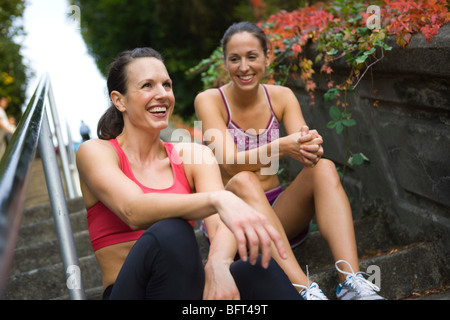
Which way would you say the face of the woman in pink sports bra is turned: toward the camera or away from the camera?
toward the camera

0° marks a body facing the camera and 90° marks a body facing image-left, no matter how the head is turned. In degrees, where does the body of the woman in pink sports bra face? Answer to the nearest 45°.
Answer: approximately 315°

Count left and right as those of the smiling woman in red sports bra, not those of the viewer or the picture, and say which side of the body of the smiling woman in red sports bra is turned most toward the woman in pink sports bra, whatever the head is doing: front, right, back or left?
left

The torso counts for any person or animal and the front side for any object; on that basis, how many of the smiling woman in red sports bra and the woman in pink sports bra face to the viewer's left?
0

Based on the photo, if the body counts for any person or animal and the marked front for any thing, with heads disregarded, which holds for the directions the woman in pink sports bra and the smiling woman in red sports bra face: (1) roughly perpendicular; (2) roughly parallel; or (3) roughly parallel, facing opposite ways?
roughly parallel

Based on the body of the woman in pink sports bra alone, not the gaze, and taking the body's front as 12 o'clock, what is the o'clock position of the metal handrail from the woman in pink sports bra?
The metal handrail is roughly at 2 o'clock from the woman in pink sports bra.

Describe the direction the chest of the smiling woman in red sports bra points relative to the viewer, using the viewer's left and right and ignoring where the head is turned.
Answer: facing the viewer and to the right of the viewer

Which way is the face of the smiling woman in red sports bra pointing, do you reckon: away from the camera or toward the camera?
toward the camera
